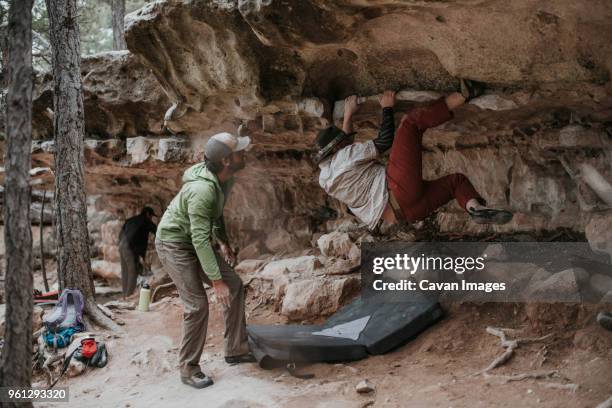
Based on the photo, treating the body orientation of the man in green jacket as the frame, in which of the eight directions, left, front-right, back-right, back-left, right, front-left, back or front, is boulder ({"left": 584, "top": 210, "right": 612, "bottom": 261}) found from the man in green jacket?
front

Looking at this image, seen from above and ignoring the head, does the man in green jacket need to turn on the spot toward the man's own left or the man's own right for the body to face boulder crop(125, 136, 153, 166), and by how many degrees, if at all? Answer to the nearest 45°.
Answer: approximately 90° to the man's own left

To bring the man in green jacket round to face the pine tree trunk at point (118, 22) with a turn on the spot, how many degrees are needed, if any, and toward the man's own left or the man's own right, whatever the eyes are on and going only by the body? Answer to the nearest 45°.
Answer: approximately 90° to the man's own left

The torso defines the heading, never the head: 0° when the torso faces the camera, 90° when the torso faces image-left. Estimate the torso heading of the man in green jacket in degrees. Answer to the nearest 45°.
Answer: approximately 270°

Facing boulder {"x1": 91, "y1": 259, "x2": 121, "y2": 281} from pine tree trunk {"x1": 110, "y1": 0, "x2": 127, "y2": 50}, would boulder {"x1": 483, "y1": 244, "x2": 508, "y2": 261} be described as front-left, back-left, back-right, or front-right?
front-left

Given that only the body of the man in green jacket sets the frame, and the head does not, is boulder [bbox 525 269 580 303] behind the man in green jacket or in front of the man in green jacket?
in front

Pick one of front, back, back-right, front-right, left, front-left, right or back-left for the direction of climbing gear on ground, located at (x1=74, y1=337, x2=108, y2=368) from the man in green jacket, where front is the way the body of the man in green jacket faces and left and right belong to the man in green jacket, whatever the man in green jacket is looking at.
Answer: back-left

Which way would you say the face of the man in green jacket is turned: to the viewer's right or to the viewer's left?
to the viewer's right

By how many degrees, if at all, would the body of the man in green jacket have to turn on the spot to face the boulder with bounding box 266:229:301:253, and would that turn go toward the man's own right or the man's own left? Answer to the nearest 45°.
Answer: approximately 90° to the man's own left

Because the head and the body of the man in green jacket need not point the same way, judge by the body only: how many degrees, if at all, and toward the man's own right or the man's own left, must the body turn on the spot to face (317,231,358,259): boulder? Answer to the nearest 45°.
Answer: approximately 45° to the man's own left

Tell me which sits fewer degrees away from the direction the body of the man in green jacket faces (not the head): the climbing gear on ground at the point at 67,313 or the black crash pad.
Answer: the black crash pad

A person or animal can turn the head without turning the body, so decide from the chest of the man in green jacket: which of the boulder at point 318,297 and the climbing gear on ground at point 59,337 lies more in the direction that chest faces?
the boulder
